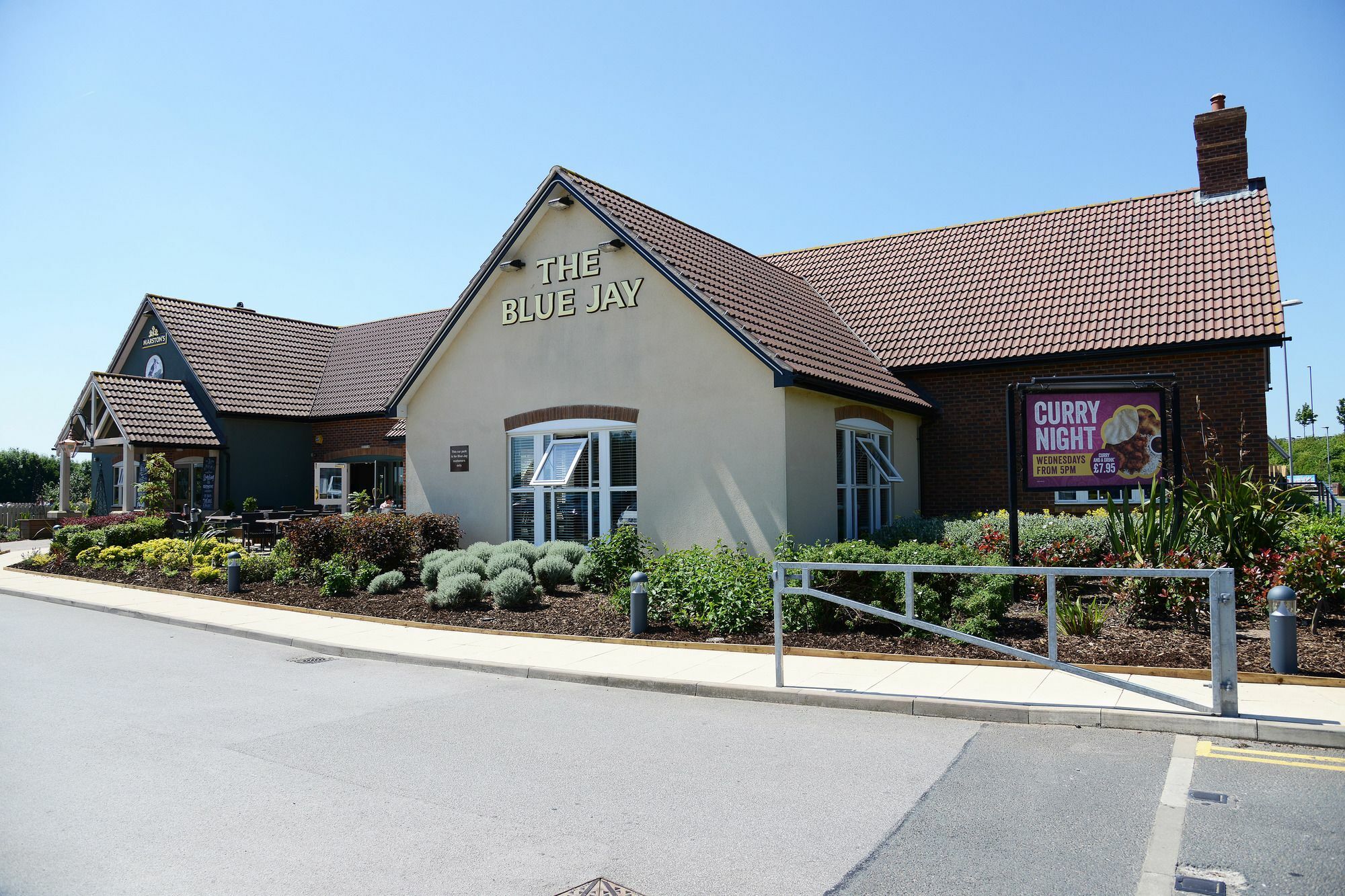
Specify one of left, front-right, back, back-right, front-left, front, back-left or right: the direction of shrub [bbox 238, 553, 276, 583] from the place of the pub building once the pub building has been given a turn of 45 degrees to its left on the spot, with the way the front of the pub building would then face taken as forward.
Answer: right

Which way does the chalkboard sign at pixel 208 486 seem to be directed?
toward the camera

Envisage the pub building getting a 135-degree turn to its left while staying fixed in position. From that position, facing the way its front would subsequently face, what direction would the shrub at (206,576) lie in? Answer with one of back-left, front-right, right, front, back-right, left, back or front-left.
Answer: back

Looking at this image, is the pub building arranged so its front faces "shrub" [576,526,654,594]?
yes

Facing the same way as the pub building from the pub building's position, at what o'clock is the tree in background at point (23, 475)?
The tree in background is roughly at 3 o'clock from the pub building.

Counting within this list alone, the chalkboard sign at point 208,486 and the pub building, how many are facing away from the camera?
0

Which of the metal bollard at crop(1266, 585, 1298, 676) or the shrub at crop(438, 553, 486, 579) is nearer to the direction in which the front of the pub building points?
the shrub

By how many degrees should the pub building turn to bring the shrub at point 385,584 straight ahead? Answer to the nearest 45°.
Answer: approximately 45° to its right

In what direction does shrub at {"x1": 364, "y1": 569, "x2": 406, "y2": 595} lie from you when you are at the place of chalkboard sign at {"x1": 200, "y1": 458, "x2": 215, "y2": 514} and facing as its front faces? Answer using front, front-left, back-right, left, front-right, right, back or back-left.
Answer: front

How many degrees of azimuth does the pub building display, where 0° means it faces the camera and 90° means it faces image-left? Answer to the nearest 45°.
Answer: approximately 45°

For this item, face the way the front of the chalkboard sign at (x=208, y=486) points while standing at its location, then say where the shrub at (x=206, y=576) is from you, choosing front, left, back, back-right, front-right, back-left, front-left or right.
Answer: front

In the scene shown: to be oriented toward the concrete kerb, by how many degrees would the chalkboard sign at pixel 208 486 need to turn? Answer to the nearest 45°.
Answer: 0° — it already faces it
